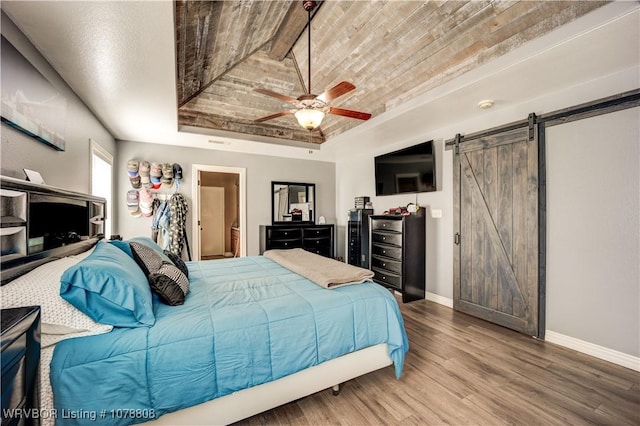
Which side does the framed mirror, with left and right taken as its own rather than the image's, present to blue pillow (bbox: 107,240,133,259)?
front

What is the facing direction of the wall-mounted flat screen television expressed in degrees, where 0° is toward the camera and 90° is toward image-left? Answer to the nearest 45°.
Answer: approximately 45°

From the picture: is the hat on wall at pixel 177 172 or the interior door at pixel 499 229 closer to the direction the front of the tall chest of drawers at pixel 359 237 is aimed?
the hat on wall

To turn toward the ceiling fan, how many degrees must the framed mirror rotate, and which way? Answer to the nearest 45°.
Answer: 0° — it already faces it

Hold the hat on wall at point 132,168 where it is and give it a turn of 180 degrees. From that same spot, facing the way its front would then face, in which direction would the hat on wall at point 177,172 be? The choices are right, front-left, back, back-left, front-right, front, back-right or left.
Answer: right

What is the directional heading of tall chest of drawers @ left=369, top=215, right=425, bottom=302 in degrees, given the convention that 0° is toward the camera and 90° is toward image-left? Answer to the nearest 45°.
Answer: approximately 45°

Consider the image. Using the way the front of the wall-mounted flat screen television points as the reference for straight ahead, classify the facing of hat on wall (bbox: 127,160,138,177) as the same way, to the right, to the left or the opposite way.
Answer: to the left

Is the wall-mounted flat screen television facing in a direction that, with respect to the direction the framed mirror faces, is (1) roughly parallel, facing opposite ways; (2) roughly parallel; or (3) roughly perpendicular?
roughly perpendicular

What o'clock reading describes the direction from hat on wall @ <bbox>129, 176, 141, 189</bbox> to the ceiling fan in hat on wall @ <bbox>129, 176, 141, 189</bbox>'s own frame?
The ceiling fan is roughly at 11 o'clock from the hat on wall.

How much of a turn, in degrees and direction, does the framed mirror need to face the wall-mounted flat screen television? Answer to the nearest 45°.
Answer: approximately 45° to its left

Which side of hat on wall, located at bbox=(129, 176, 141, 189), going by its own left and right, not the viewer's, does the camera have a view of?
front

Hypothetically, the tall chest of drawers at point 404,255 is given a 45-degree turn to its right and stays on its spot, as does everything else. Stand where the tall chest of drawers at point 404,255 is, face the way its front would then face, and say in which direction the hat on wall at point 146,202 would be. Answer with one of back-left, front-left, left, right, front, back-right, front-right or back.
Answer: front

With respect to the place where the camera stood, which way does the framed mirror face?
facing the viewer

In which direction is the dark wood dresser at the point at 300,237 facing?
toward the camera

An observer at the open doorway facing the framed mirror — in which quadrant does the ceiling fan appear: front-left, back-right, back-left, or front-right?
front-right

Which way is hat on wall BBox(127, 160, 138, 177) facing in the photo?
toward the camera

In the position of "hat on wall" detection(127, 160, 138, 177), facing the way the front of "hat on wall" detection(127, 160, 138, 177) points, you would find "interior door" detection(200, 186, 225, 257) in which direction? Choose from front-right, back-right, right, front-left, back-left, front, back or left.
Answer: back-left
